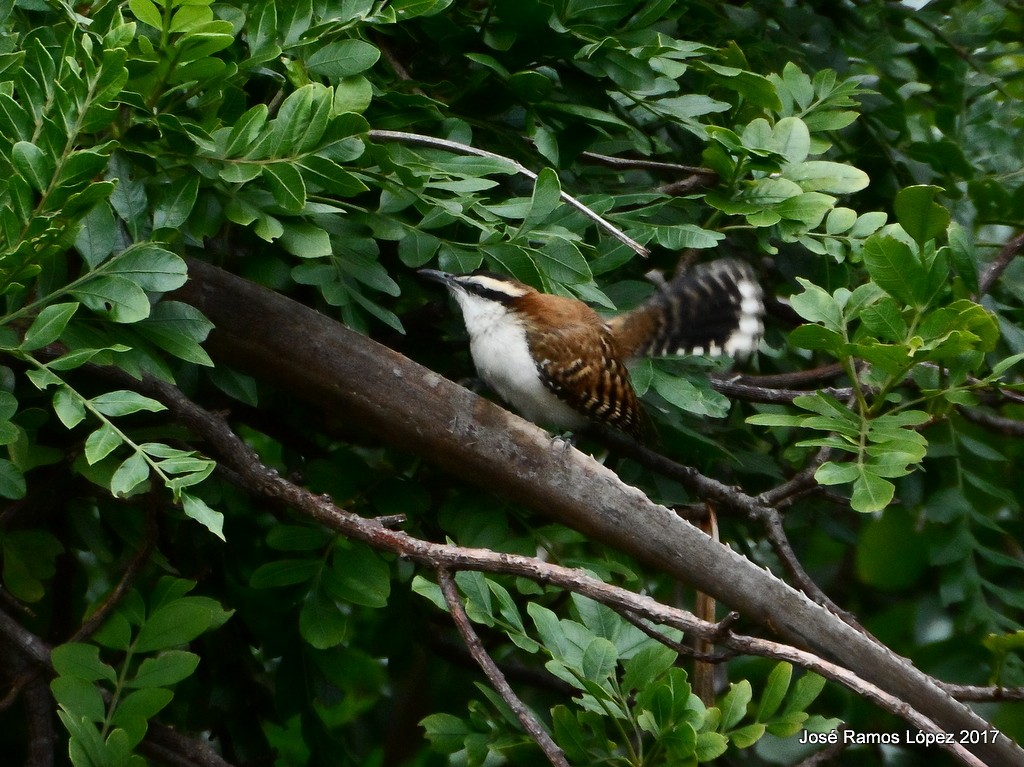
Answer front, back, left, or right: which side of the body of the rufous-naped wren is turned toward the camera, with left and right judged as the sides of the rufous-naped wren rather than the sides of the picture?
left
